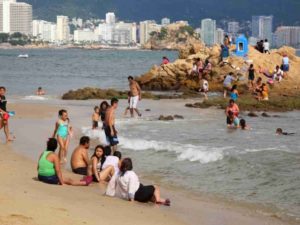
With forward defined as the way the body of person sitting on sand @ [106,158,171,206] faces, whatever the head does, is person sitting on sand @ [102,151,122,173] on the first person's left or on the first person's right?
on the first person's left

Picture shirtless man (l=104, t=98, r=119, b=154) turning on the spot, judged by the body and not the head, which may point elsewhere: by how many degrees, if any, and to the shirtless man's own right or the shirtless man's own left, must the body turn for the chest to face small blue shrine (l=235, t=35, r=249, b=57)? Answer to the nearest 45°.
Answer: approximately 90° to the shirtless man's own left

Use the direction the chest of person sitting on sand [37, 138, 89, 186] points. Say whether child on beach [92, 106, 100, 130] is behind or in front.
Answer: in front

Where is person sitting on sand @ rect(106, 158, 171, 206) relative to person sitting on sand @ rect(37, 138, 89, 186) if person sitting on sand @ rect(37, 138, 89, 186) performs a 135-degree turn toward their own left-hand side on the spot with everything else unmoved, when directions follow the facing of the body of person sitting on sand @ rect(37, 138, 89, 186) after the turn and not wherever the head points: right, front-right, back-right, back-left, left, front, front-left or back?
back-left

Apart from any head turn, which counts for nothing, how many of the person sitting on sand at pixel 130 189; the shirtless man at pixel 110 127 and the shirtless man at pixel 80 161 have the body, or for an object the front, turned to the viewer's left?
0

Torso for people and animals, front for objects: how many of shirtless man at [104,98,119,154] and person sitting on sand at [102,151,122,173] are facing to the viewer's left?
0

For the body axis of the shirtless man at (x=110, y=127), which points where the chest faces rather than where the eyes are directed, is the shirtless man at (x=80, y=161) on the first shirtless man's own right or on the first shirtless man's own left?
on the first shirtless man's own right

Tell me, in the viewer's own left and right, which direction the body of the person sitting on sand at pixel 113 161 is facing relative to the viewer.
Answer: facing away from the viewer and to the right of the viewer

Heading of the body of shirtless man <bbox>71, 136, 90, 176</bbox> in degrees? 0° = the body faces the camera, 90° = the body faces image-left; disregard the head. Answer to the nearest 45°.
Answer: approximately 225°

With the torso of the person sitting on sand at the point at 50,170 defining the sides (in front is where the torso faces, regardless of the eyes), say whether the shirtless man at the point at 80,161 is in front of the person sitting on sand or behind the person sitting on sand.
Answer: in front
